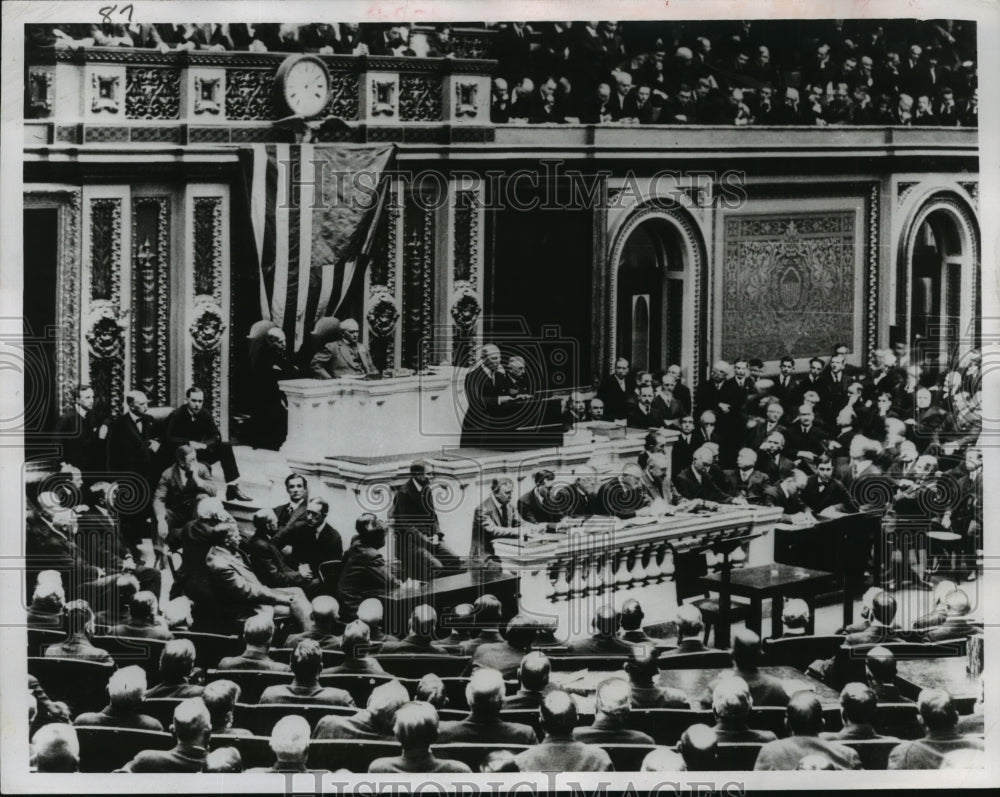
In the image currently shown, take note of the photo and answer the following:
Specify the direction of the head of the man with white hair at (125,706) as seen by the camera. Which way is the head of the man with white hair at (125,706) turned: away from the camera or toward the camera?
away from the camera

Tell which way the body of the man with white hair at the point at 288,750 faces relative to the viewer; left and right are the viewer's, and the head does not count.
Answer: facing away from the viewer

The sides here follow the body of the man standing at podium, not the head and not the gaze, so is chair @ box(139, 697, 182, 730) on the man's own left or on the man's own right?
on the man's own right

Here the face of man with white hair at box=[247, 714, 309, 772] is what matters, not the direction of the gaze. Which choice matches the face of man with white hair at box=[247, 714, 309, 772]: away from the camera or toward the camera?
away from the camera

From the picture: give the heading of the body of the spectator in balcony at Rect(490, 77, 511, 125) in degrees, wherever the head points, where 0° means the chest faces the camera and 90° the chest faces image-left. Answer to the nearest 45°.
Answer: approximately 0°

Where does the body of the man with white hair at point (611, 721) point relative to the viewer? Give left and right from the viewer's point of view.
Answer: facing away from the viewer
